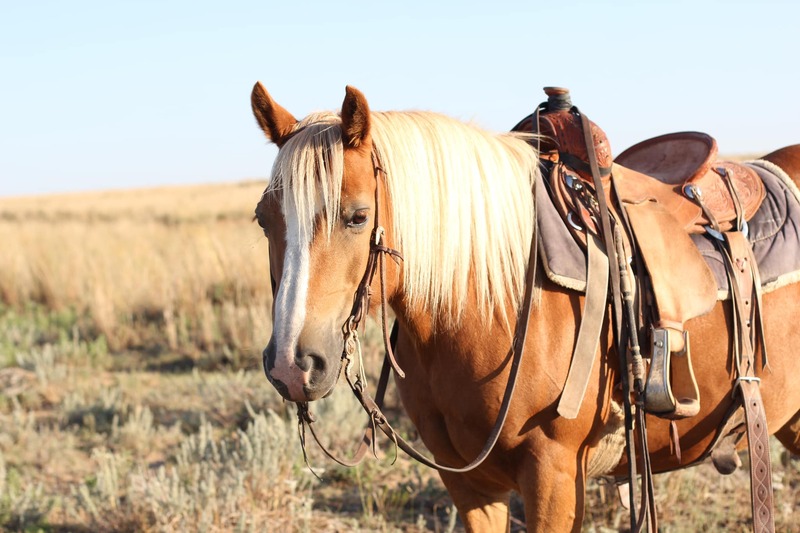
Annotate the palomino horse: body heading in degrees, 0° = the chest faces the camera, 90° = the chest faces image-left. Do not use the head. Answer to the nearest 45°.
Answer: approximately 45°

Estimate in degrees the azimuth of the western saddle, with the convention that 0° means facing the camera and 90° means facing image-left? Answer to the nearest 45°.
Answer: approximately 45°
